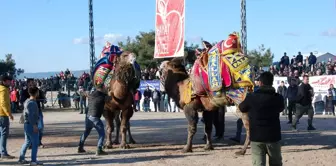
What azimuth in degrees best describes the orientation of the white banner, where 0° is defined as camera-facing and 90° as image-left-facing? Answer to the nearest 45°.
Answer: approximately 0°

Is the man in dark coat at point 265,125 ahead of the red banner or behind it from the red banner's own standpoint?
ahead

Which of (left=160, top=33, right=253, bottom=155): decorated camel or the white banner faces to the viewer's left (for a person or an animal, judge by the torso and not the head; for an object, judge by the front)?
the decorated camel

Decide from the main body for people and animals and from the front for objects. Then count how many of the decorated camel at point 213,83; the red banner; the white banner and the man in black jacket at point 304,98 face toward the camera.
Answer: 2

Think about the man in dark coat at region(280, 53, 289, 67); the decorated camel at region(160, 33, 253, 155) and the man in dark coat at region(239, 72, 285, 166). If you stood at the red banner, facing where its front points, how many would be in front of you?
2

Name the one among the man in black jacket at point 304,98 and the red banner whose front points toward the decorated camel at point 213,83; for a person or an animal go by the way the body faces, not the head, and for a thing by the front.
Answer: the red banner

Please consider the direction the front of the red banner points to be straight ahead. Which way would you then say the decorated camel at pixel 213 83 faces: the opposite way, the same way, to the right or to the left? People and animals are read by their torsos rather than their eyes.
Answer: to the right

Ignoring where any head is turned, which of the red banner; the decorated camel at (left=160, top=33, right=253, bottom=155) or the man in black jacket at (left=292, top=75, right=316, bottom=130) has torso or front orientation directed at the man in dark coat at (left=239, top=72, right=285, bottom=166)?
the red banner

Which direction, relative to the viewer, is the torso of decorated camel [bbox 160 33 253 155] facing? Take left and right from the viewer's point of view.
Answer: facing to the left of the viewer
